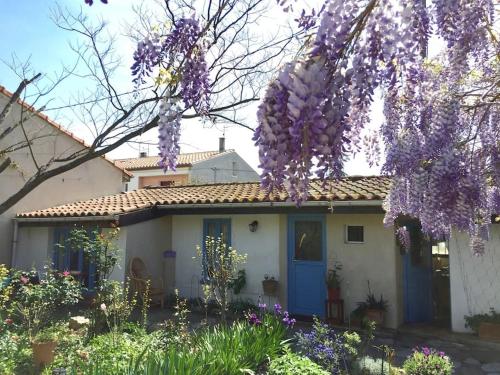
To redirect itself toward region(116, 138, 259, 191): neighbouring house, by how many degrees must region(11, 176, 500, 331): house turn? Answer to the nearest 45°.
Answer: approximately 180°

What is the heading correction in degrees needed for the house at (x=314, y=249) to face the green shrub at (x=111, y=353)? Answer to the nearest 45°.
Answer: approximately 45° to its right

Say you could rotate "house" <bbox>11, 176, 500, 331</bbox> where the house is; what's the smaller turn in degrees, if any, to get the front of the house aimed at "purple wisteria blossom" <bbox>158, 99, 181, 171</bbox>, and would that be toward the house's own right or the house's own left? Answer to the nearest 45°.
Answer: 0° — it already faces it

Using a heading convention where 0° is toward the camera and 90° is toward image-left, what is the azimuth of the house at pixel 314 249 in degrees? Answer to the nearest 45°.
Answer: approximately 0°

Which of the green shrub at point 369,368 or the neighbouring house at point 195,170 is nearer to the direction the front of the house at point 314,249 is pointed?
the green shrub

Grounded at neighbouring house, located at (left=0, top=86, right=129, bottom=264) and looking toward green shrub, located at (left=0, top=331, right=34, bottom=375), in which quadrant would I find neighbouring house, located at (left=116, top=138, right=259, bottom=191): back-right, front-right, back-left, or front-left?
back-left

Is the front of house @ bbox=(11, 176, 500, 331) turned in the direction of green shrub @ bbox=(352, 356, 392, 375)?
yes

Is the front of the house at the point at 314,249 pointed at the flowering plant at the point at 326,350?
yes
